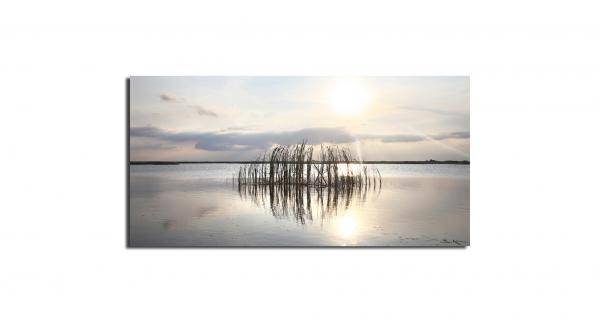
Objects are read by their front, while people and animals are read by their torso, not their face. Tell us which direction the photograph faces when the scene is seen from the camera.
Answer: facing the viewer
